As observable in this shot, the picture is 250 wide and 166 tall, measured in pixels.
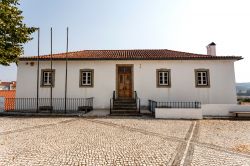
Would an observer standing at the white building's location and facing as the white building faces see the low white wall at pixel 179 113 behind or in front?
in front

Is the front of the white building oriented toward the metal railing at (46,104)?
no

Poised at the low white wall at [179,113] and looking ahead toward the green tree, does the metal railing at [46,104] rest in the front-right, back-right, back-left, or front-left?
front-right

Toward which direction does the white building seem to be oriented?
toward the camera

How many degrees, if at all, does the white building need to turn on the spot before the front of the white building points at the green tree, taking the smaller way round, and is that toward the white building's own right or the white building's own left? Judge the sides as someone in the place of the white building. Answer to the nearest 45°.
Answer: approximately 90° to the white building's own right
